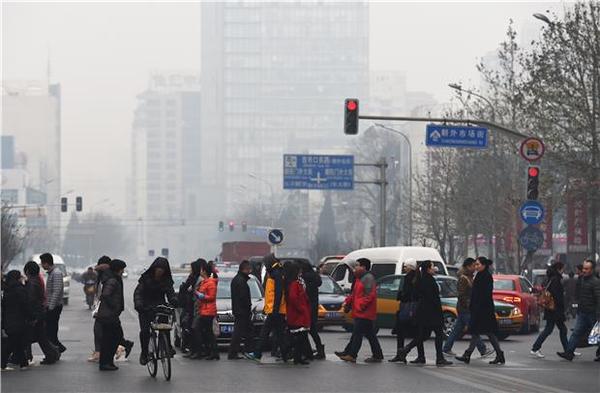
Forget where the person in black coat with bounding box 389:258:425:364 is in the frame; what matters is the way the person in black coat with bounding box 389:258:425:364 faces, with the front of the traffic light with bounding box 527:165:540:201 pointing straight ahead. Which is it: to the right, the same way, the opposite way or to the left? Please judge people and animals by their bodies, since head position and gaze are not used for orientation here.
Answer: to the right

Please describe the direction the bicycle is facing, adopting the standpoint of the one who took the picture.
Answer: facing the viewer

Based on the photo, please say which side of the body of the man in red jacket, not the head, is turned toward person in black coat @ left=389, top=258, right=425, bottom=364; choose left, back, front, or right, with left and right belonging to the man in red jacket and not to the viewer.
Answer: back

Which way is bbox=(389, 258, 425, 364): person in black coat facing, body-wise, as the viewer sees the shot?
to the viewer's left

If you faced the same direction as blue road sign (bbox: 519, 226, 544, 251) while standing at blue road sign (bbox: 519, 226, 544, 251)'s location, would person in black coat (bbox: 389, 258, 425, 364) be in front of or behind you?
in front

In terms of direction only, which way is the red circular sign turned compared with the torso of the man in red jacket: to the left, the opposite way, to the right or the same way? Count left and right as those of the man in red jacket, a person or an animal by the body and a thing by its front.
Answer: to the left

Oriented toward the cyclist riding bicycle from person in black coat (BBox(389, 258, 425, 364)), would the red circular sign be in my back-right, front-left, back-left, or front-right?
back-right

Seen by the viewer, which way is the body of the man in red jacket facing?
to the viewer's left

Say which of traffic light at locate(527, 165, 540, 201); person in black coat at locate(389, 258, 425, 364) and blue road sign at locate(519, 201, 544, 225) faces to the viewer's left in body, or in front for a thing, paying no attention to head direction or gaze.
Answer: the person in black coat

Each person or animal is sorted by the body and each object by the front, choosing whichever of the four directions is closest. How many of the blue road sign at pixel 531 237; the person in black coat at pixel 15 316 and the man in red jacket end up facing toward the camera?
1

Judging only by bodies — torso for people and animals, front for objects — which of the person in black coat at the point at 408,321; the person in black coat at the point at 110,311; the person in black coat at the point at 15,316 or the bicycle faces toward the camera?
the bicycle
